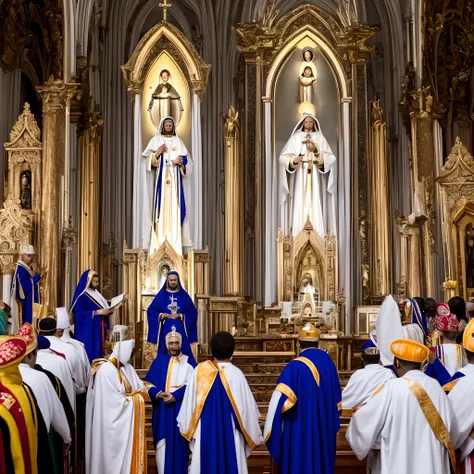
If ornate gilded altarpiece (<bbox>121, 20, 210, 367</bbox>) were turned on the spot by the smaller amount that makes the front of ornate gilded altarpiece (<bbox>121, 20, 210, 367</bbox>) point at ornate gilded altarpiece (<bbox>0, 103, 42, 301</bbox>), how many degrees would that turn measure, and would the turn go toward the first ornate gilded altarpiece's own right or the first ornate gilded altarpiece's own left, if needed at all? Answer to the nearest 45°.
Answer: approximately 45° to the first ornate gilded altarpiece's own right

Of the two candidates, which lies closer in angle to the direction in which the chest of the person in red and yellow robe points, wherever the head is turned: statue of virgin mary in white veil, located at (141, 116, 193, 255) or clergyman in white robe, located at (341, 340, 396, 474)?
the statue of virgin mary in white veil

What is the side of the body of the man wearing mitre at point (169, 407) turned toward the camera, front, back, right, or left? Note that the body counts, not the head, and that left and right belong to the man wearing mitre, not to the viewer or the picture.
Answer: front

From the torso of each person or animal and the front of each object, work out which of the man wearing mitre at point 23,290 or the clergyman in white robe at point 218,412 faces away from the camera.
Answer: the clergyman in white robe

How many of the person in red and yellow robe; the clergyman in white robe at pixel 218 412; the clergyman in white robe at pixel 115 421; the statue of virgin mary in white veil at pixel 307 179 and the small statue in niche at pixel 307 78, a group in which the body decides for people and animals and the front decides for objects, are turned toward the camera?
2

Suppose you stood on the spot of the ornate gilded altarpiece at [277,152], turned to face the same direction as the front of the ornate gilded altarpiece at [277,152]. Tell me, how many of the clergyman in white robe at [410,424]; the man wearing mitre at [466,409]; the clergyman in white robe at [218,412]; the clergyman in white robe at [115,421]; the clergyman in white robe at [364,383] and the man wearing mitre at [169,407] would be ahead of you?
6

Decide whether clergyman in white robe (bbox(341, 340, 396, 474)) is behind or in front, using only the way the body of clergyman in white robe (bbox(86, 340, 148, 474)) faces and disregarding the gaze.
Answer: in front

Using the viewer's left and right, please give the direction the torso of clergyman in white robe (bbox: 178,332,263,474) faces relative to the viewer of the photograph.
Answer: facing away from the viewer

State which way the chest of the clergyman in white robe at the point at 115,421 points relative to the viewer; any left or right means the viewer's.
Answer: facing to the right of the viewer

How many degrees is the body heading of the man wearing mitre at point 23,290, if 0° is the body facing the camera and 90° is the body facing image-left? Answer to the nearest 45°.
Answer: approximately 315°

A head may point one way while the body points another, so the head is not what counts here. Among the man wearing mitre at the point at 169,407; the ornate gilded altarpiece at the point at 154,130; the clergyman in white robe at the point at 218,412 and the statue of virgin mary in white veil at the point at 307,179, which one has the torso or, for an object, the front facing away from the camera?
the clergyman in white robe

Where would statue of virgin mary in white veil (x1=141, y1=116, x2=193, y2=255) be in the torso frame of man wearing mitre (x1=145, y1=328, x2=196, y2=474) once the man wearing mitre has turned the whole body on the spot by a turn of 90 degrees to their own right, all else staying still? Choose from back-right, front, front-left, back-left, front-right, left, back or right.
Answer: right

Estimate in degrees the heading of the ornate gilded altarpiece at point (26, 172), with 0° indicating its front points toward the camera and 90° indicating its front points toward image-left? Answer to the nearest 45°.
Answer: approximately 0°

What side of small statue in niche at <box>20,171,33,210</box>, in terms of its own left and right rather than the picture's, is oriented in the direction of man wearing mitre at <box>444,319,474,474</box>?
front

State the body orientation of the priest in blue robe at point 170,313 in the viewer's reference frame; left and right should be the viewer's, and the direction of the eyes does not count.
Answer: facing the viewer

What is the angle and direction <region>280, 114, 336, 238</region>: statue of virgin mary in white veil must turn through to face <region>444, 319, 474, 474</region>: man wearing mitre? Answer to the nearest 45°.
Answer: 0° — it already faces them

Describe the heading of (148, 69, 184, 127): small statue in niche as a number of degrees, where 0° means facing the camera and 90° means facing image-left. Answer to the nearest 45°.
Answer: approximately 0°

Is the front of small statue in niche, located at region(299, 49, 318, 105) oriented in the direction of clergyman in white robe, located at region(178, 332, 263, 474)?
yes
